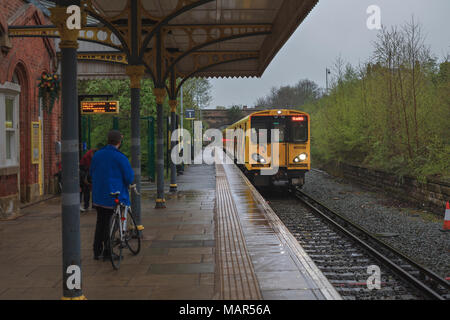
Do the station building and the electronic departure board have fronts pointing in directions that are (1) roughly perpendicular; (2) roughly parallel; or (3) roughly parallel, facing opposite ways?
roughly perpendicular

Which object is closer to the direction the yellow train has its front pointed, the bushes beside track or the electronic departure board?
the electronic departure board

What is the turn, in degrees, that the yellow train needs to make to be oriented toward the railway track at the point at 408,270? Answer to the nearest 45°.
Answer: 0° — it already faces it

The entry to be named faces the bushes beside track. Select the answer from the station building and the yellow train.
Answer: the station building

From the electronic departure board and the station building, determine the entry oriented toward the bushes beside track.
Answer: the station building

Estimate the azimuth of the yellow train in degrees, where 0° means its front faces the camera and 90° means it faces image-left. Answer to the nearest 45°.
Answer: approximately 0°

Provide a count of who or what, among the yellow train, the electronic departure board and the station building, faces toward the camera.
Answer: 2

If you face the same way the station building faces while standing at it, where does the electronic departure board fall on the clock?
The electronic departure board is roughly at 10 o'clock from the station building.

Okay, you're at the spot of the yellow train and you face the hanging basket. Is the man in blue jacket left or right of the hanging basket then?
left

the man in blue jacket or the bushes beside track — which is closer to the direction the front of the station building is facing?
the bushes beside track

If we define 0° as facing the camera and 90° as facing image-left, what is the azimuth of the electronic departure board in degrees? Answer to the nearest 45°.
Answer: approximately 0°

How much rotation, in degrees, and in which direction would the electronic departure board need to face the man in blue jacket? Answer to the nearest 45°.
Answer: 0° — it already faces them

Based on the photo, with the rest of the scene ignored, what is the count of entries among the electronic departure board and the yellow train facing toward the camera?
2

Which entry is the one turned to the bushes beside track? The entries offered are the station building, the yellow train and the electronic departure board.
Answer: the station building

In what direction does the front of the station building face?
to the viewer's right
